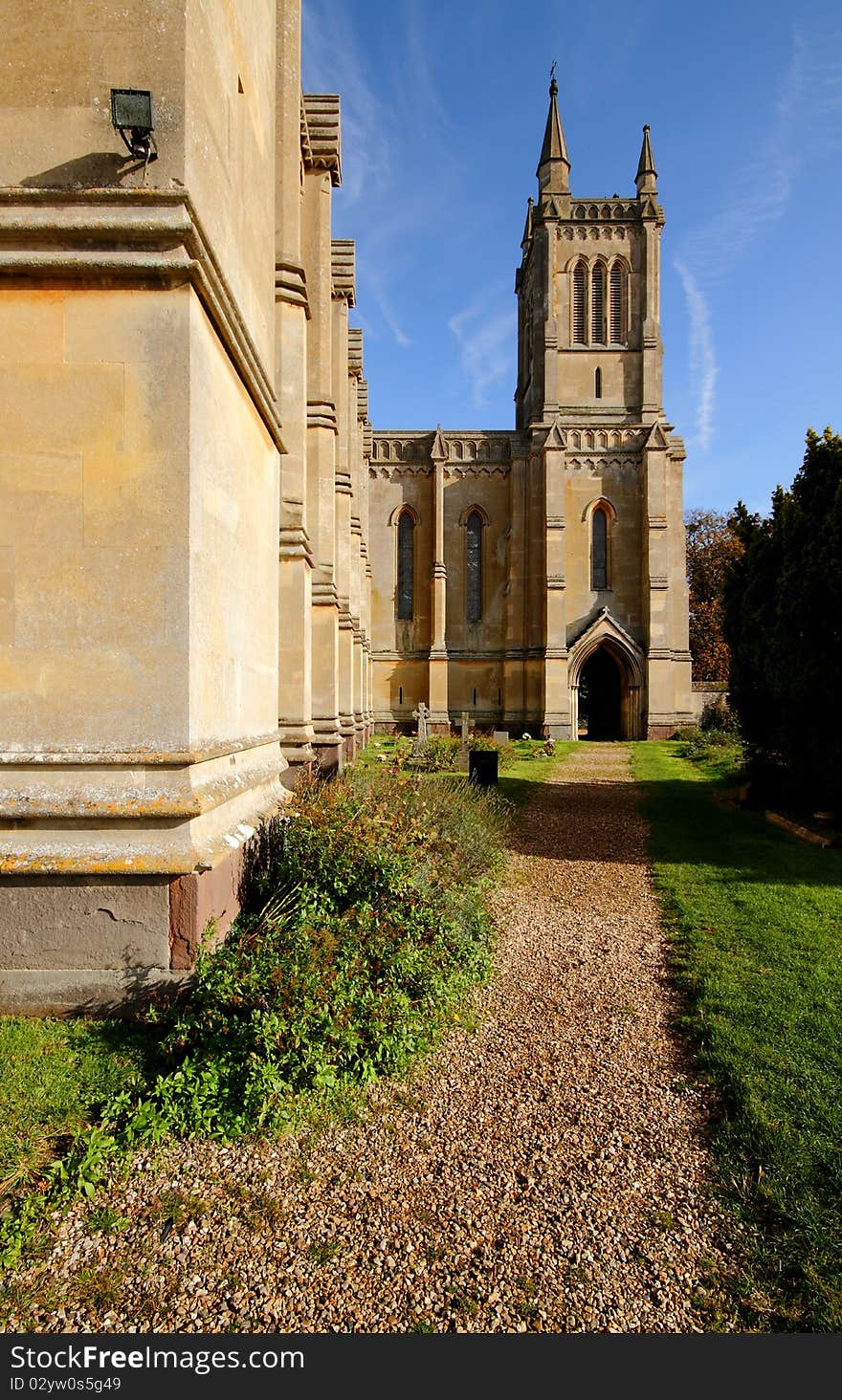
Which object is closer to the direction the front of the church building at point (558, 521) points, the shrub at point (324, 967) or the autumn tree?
the shrub

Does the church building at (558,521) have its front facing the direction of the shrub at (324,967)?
yes

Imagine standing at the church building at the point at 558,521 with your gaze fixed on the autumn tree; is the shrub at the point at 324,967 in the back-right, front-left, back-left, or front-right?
back-right

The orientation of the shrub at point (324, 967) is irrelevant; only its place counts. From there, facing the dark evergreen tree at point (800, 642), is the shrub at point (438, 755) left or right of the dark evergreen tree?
left

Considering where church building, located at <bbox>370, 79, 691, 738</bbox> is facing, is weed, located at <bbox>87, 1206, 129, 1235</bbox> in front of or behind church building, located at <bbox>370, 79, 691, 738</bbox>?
in front

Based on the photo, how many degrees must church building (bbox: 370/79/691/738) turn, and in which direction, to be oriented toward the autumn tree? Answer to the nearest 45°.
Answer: approximately 135° to its left

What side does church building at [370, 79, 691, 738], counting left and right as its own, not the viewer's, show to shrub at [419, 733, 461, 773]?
front

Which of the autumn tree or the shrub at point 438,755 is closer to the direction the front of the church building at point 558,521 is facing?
the shrub

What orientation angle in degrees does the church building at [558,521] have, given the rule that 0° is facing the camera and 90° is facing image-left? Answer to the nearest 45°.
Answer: approximately 0°

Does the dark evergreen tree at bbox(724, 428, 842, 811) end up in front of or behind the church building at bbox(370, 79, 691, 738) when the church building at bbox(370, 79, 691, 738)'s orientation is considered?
in front
